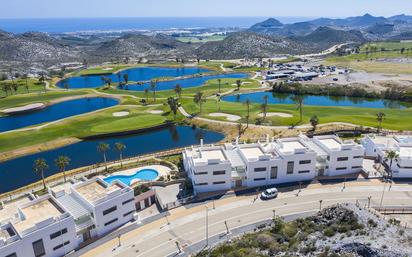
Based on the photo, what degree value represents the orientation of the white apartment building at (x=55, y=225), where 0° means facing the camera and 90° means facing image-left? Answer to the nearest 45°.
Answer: approximately 315°
